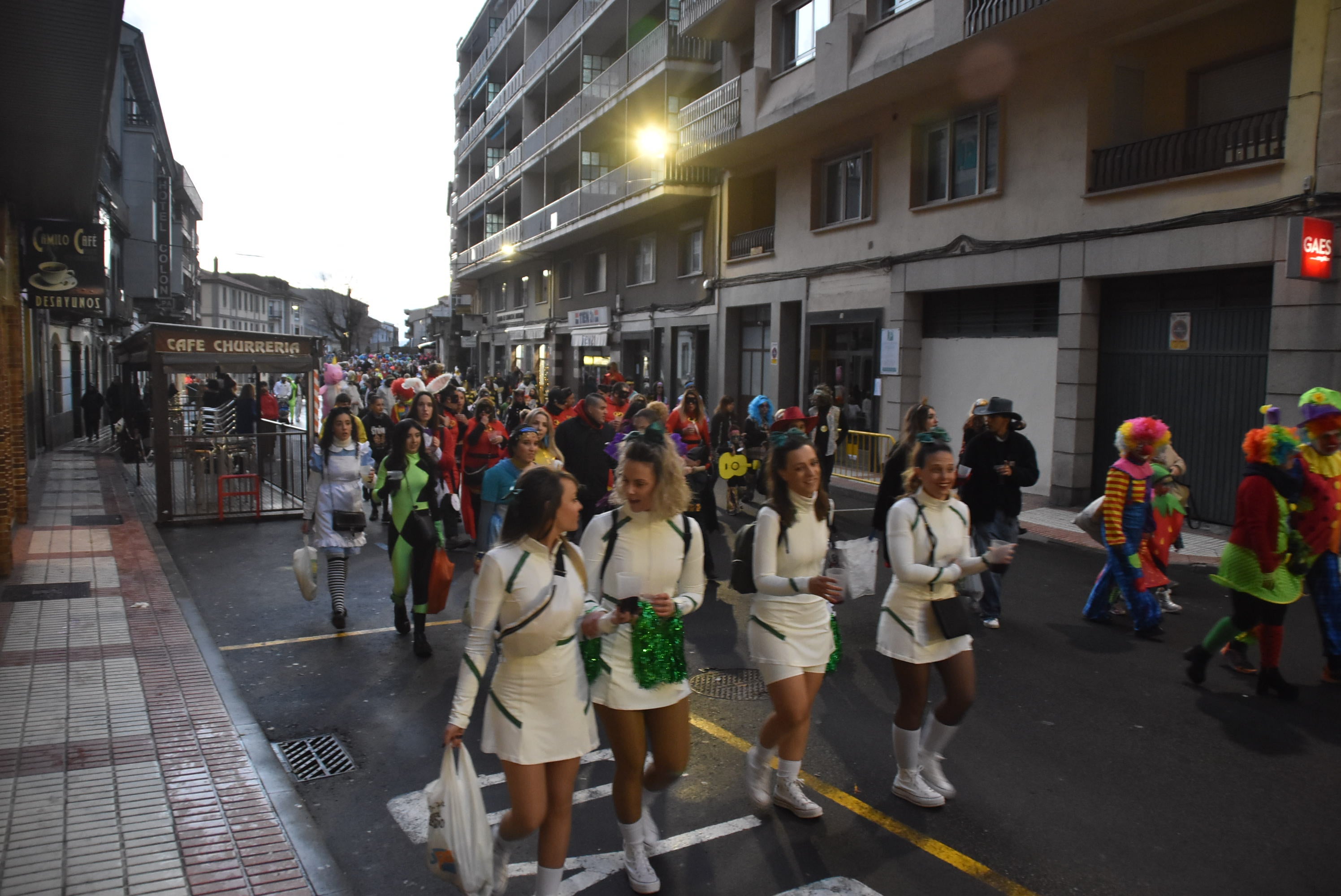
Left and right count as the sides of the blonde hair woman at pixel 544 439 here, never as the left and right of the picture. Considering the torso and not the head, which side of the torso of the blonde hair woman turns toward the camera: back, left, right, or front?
front

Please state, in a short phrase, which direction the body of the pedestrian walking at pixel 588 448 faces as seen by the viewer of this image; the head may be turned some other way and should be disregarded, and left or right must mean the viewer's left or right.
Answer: facing the viewer and to the right of the viewer

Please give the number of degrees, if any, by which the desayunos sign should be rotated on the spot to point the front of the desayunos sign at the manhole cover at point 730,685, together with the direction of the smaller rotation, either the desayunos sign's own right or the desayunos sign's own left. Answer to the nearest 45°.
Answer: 0° — it already faces it

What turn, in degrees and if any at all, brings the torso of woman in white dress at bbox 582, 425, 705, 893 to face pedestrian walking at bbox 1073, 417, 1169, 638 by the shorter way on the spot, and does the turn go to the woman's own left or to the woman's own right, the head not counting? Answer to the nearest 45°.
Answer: approximately 135° to the woman's own left

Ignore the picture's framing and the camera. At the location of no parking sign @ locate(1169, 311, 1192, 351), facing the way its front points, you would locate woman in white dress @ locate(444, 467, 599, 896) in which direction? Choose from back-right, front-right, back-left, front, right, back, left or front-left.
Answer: front-left

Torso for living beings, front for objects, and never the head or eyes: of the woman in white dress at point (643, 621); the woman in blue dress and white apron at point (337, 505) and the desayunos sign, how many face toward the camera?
3

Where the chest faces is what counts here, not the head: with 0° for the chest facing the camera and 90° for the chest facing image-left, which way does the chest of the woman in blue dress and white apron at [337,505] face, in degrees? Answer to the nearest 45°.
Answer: approximately 0°

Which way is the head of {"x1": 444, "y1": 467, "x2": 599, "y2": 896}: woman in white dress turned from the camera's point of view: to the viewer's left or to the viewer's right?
to the viewer's right

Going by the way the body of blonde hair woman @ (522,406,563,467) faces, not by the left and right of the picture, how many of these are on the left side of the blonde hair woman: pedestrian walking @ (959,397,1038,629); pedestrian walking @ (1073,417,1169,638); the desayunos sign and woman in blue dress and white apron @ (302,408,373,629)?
2

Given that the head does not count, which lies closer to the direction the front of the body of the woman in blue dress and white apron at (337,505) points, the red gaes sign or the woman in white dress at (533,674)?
the woman in white dress

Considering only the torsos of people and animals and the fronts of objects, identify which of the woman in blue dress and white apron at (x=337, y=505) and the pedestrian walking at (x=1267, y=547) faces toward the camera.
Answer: the woman in blue dress and white apron

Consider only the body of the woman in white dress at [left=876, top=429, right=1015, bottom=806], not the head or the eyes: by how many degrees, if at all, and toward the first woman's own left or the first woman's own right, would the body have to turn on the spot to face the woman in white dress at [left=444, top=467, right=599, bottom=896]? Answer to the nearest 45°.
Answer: approximately 90° to the first woman's own right
